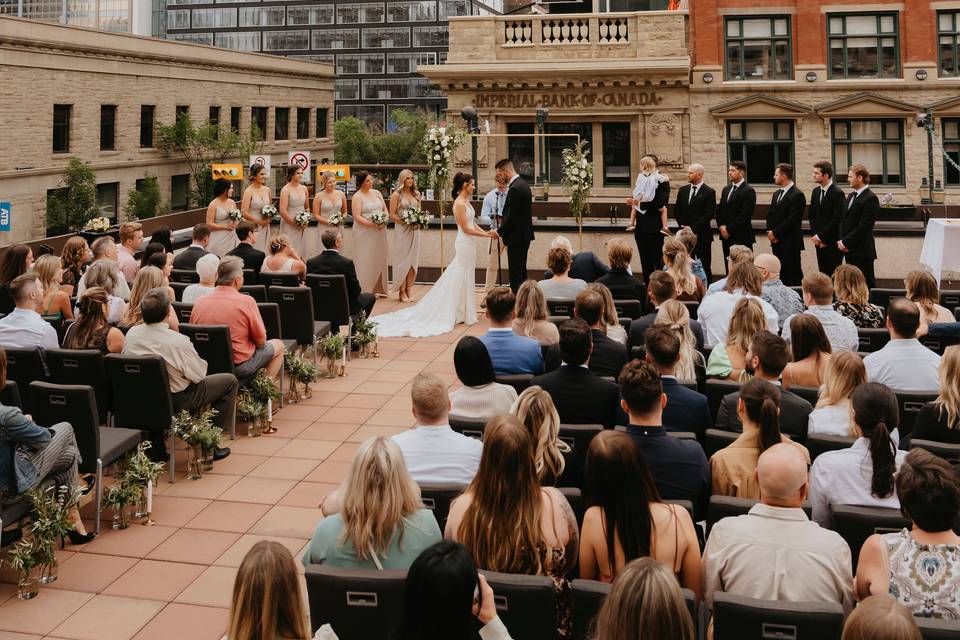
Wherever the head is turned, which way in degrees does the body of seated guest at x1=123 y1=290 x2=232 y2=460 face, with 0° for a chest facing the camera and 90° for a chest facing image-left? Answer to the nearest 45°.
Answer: approximately 225°

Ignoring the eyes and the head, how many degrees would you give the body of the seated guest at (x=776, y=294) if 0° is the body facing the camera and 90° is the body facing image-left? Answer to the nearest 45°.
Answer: approximately 135°

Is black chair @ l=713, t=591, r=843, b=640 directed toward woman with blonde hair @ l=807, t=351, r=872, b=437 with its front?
yes

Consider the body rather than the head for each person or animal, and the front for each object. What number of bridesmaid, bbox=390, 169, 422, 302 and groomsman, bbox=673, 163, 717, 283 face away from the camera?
0

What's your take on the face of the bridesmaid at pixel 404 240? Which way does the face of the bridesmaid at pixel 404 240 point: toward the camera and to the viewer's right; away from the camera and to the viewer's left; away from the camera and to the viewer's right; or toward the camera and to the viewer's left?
toward the camera and to the viewer's right

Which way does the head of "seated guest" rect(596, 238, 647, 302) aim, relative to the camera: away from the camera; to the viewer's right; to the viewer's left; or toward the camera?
away from the camera

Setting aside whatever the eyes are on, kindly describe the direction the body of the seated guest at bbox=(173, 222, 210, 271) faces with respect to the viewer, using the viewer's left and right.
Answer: facing away from the viewer and to the right of the viewer

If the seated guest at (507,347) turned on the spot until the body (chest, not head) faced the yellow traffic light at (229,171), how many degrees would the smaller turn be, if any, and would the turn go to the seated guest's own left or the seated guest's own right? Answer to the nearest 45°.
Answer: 0° — they already face it

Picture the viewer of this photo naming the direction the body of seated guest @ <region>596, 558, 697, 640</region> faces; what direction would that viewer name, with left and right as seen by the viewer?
facing away from the viewer

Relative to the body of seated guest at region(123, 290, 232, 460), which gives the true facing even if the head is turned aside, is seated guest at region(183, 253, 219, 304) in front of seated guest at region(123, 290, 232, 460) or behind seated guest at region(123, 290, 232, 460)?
in front

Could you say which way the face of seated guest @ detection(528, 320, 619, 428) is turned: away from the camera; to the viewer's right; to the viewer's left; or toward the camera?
away from the camera

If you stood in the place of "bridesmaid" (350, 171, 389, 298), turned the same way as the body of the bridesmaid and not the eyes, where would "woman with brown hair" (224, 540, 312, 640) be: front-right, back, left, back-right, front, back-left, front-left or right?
front-right

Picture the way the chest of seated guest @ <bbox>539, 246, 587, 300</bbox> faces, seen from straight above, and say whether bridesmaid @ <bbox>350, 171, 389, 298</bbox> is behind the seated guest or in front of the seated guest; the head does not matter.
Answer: in front

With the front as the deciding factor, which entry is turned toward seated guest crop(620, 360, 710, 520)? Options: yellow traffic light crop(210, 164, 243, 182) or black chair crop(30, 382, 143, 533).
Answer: the yellow traffic light

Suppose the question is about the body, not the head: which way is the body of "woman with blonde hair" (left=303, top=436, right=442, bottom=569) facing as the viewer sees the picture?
away from the camera
